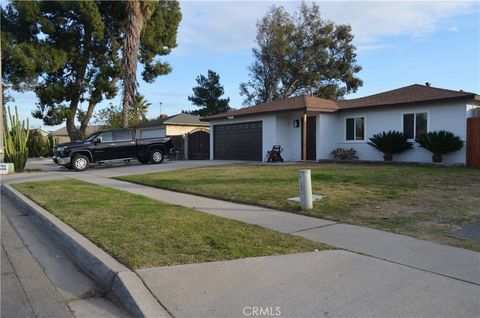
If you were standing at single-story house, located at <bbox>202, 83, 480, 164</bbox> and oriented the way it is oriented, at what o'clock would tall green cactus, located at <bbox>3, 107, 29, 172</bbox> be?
The tall green cactus is roughly at 1 o'clock from the single-story house.

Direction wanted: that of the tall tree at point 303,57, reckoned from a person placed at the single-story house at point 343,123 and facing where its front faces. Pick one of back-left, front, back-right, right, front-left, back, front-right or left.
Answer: back-right

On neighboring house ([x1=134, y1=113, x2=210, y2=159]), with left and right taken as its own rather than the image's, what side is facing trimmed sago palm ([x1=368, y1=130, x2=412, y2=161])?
left

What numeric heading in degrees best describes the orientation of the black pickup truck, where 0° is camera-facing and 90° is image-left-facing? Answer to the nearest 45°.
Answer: approximately 45°

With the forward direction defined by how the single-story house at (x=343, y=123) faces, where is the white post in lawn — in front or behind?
in front

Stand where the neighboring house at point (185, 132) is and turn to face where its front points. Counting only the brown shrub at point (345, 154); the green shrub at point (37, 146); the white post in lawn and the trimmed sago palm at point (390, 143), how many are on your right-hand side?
1

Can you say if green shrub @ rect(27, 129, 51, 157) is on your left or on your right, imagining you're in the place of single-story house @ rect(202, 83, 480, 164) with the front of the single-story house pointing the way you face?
on your right

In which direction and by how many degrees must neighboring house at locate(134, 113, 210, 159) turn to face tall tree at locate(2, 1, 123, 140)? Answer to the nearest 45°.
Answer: approximately 45° to its right

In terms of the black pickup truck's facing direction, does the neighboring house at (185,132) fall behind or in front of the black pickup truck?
behind

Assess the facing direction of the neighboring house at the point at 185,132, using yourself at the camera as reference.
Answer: facing the viewer and to the left of the viewer

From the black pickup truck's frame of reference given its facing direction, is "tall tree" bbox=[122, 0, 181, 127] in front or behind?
behind
